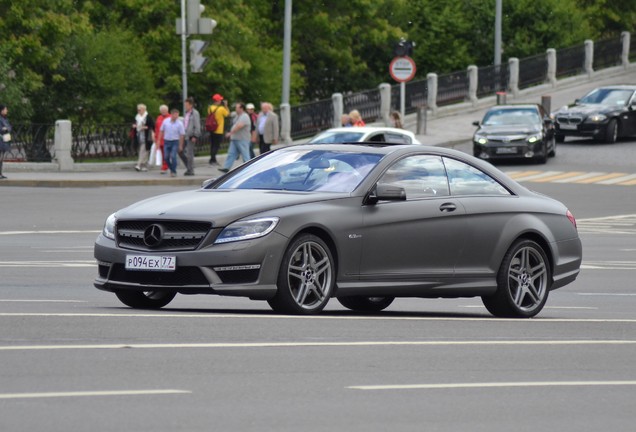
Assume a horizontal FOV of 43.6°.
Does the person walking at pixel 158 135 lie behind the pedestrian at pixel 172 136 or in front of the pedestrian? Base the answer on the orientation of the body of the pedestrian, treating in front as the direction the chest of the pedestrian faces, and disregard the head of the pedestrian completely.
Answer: behind

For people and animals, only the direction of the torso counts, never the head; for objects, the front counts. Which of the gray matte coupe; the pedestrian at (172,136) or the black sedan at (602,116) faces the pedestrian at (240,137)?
the black sedan

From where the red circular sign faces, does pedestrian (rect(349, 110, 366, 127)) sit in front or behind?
in front

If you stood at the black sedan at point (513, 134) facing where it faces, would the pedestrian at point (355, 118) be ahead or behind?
ahead

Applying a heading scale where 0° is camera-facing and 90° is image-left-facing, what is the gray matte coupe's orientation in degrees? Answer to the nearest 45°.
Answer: approximately 45°

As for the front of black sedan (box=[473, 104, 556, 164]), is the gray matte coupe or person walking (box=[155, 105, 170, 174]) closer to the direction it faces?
the gray matte coupe

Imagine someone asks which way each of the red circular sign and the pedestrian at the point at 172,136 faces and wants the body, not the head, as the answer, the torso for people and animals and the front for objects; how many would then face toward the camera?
2

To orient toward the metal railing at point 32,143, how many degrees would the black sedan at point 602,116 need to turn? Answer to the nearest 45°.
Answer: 0° — it already faces it

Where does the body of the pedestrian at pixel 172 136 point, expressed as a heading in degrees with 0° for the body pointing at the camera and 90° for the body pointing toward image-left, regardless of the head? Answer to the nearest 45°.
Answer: approximately 0°
